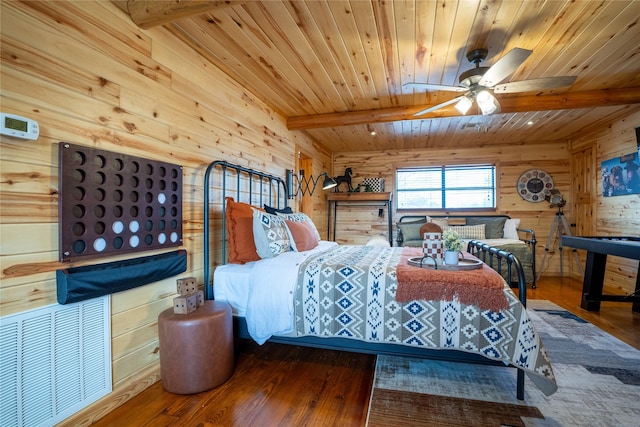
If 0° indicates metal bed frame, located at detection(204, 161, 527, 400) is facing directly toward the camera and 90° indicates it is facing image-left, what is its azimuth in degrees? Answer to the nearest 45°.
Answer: approximately 270°

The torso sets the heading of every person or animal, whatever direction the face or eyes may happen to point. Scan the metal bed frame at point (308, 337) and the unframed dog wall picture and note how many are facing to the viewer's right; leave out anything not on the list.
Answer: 1

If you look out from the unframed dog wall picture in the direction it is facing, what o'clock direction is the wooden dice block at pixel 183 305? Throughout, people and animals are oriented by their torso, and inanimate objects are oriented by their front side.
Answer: The wooden dice block is roughly at 11 o'clock from the unframed dog wall picture.

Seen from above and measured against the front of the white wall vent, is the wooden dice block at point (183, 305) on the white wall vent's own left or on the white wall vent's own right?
on the white wall vent's own left

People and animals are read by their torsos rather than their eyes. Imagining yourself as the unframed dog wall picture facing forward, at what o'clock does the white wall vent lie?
The white wall vent is roughly at 11 o'clock from the unframed dog wall picture.

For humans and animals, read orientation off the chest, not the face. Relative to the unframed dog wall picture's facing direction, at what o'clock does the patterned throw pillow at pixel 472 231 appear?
The patterned throw pillow is roughly at 1 o'clock from the unframed dog wall picture.

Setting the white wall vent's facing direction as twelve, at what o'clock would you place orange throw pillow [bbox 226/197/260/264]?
The orange throw pillow is roughly at 10 o'clock from the white wall vent.

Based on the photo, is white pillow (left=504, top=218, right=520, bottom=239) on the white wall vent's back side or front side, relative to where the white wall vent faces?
on the front side

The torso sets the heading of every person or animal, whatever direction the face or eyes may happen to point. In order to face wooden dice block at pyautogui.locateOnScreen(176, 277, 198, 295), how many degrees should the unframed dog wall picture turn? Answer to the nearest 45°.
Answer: approximately 45° to its left

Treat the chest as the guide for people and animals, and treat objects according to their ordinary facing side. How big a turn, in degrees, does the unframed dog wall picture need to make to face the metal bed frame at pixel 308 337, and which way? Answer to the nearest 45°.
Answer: approximately 45° to its left

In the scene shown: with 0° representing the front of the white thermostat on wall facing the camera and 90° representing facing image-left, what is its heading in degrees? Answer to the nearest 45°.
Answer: approximately 315°

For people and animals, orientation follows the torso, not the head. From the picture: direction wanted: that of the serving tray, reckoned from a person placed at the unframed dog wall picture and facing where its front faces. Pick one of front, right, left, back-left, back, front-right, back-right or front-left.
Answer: front-left

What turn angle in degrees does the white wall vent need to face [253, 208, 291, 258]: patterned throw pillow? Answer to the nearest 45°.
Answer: approximately 45° to its left
